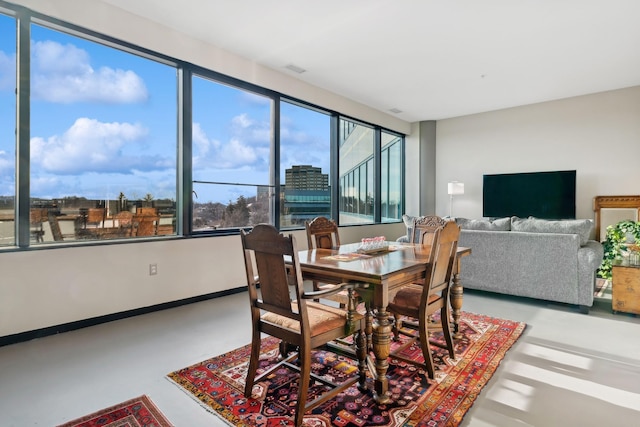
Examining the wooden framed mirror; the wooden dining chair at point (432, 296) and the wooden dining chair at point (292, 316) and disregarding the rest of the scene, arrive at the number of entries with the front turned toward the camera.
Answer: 1

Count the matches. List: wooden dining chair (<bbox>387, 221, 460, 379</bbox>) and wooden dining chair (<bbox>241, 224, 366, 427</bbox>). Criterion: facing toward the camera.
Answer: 0

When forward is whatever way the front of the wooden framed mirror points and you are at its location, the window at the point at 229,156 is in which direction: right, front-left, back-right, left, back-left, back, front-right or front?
front-right

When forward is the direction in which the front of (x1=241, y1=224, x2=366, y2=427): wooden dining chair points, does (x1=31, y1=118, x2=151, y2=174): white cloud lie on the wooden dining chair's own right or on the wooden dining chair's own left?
on the wooden dining chair's own left

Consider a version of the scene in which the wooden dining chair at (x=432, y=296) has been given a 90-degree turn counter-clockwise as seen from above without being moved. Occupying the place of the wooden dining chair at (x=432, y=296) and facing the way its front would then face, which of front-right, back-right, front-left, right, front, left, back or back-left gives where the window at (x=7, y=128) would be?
front-right

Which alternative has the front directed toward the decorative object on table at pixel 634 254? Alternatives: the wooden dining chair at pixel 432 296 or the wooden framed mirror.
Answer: the wooden framed mirror

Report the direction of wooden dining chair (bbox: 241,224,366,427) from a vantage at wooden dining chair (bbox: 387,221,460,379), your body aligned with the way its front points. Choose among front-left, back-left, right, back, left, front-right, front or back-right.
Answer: left

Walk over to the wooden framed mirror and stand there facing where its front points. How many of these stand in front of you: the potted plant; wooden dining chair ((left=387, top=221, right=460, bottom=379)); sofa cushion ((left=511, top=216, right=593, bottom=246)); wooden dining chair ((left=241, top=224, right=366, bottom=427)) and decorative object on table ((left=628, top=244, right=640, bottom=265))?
5

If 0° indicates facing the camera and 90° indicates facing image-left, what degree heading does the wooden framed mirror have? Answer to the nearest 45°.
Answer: approximately 0°

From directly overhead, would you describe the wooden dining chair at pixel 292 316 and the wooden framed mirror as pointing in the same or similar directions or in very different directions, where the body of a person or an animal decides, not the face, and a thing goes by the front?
very different directions

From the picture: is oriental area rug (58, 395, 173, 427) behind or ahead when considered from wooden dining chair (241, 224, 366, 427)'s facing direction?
behind

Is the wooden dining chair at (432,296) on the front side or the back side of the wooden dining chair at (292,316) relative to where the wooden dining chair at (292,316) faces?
on the front side

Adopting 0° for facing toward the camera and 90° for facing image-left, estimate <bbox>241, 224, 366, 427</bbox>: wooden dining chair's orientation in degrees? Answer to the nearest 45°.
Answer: approximately 225°

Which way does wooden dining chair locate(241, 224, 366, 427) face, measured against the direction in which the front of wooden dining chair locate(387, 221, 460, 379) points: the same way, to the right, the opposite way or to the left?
to the right

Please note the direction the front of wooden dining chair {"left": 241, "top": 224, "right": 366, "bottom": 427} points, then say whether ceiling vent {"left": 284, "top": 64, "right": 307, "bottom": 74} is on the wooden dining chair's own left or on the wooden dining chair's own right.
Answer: on the wooden dining chair's own left

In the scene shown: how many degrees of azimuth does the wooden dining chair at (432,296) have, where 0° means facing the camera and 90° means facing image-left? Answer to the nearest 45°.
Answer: approximately 135°
